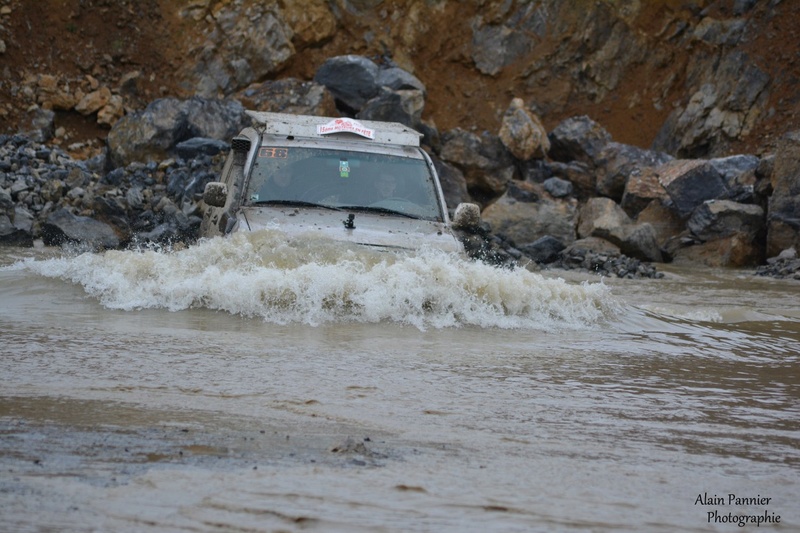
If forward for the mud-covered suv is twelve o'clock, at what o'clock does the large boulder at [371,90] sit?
The large boulder is roughly at 6 o'clock from the mud-covered suv.

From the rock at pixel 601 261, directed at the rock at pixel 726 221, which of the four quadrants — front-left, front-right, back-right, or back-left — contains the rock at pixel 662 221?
front-left

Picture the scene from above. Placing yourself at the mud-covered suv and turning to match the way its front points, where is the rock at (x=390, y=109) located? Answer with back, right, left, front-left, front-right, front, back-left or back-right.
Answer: back

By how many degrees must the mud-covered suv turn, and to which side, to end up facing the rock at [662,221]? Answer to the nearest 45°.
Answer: approximately 135° to its left

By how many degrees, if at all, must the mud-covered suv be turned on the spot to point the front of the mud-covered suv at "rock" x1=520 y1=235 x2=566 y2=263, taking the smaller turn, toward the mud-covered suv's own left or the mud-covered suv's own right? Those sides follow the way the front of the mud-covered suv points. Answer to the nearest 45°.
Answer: approximately 135° to the mud-covered suv's own left

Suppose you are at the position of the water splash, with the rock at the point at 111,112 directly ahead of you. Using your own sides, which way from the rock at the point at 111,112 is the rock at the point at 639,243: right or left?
right

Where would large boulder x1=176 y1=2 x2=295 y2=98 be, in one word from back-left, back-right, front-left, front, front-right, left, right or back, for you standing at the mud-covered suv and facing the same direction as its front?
back

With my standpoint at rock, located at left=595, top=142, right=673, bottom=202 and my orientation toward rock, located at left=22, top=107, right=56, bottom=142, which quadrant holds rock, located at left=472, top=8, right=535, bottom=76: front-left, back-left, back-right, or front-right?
front-right

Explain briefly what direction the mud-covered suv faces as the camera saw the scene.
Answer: facing the viewer

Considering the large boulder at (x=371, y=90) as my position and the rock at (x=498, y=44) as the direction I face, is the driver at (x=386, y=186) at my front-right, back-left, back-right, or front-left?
back-right

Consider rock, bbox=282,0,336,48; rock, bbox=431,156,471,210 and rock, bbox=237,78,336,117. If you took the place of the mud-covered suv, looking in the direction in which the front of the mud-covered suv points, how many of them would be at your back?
3

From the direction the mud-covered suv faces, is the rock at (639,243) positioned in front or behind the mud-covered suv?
behind

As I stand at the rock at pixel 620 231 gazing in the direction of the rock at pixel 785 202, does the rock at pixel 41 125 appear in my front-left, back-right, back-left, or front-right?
back-left
